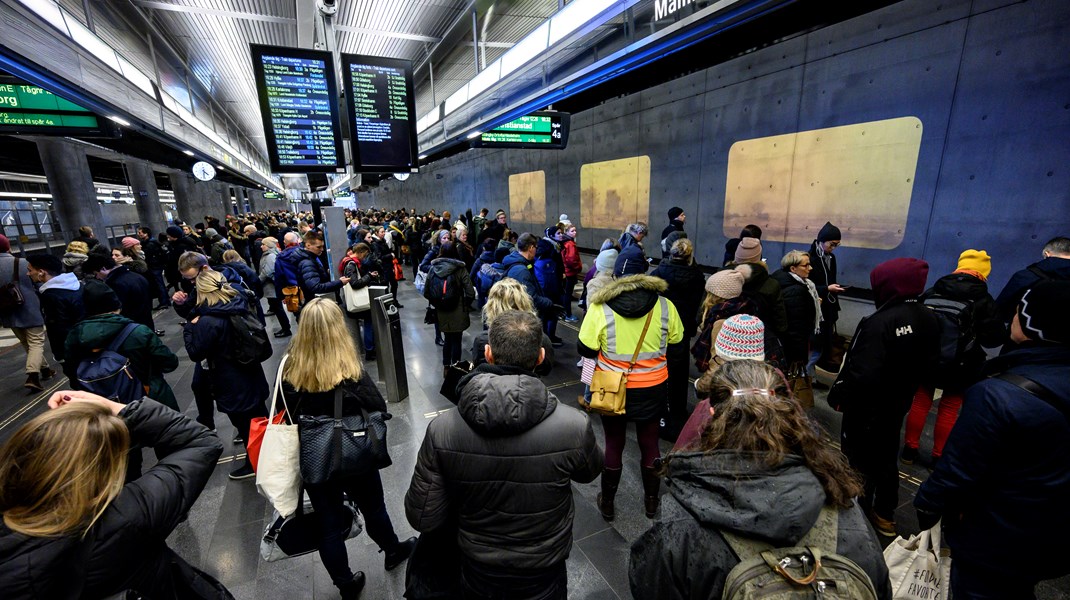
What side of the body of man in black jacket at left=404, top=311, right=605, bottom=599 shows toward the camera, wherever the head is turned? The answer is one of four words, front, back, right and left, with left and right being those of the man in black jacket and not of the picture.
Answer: back

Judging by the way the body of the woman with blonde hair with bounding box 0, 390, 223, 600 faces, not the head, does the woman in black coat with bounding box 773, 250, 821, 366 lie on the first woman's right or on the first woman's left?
on the first woman's right

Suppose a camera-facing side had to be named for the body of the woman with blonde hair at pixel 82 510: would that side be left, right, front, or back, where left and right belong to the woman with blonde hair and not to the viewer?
back

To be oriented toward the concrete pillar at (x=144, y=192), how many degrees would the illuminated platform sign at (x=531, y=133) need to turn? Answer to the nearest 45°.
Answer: approximately 135° to its right

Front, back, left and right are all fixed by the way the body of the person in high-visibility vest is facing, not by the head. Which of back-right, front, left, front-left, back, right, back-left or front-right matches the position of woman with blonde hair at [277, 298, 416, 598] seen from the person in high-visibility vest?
back-left

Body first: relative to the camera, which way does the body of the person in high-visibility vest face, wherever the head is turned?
away from the camera

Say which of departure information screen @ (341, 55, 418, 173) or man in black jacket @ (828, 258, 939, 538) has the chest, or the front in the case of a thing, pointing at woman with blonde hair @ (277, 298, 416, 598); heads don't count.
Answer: the departure information screen

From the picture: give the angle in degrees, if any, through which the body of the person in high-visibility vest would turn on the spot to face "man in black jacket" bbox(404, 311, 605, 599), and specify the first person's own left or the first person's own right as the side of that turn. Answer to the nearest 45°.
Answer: approximately 180°

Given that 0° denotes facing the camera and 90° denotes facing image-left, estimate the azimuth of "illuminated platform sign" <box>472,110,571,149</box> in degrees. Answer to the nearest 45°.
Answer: approximately 0°

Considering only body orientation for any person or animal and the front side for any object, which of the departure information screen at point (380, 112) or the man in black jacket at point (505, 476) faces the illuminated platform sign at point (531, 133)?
the man in black jacket

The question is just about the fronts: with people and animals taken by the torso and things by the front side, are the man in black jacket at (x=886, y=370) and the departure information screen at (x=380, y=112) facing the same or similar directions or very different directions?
very different directions

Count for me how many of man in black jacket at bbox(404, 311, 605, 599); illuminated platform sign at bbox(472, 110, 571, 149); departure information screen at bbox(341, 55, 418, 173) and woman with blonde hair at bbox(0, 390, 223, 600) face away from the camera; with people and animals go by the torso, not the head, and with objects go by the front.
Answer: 2

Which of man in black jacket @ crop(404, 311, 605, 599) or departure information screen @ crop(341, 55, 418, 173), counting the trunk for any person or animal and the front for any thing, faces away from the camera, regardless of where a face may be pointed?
the man in black jacket
